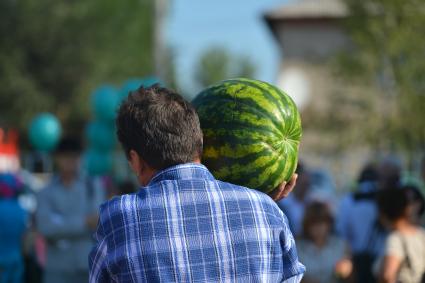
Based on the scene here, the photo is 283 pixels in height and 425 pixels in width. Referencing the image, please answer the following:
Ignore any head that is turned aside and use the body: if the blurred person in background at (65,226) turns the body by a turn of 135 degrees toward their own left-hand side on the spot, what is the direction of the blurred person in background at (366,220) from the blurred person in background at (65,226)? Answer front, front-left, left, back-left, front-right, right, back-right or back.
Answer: front-right

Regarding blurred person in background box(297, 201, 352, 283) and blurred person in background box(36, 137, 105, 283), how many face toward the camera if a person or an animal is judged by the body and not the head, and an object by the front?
2

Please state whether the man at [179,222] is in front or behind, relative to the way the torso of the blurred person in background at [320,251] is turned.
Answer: in front

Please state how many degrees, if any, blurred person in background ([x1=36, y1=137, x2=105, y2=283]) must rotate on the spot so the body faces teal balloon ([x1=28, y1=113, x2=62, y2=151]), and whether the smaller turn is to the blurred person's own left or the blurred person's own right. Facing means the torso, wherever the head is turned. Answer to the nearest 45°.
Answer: approximately 180°

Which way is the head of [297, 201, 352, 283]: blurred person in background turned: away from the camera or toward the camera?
toward the camera

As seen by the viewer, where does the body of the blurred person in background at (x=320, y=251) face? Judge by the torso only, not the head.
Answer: toward the camera

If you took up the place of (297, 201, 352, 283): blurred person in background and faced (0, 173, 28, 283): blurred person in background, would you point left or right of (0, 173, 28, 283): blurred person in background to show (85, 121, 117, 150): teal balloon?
right

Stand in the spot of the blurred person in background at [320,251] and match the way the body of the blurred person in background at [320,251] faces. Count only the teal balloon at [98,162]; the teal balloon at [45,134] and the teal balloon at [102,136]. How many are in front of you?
0

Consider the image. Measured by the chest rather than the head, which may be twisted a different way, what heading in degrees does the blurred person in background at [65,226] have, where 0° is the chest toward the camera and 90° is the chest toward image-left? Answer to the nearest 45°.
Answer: approximately 0°

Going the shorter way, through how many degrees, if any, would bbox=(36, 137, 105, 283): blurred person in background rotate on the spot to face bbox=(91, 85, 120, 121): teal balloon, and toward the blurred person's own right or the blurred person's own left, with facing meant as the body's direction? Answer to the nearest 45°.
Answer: approximately 180°

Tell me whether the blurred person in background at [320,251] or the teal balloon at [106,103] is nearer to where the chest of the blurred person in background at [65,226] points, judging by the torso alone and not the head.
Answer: the blurred person in background

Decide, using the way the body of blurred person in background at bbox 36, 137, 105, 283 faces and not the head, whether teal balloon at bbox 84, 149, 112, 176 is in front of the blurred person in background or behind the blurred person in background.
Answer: behind

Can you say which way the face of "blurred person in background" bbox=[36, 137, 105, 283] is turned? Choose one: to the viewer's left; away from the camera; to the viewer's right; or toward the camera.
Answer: toward the camera

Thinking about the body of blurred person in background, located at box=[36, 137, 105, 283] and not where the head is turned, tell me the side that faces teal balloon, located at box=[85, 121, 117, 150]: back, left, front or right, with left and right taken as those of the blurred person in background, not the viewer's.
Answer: back

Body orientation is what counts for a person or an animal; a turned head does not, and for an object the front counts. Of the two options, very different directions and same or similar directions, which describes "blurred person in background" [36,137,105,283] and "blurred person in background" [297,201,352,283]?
same or similar directions

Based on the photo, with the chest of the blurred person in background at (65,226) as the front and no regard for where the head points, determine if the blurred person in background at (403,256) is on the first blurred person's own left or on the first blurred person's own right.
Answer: on the first blurred person's own left
